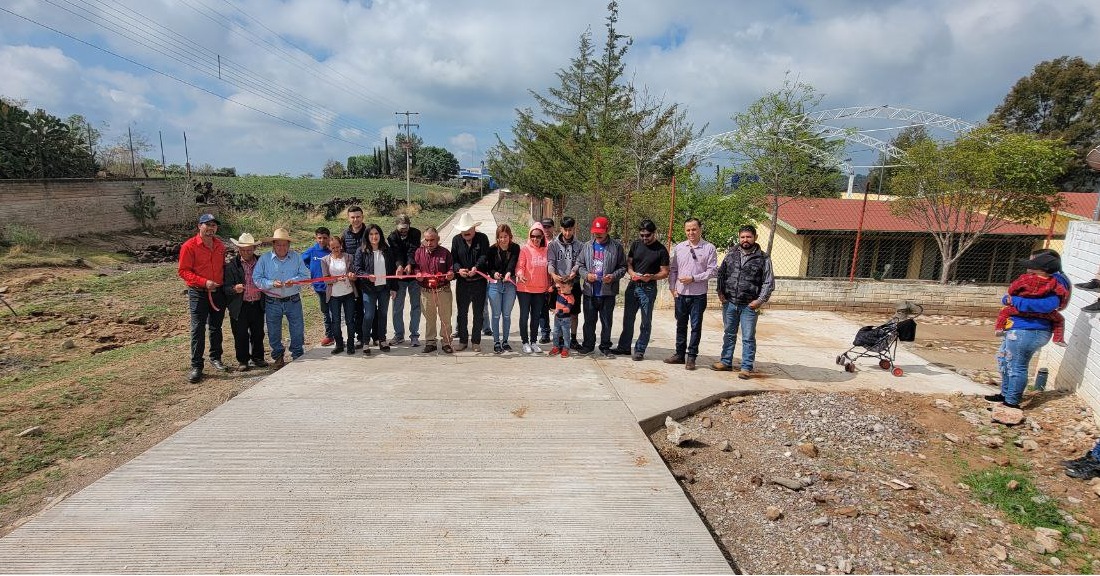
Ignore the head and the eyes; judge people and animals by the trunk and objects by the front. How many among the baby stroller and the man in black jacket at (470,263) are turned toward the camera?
1

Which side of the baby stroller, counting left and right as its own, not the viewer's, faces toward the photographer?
left

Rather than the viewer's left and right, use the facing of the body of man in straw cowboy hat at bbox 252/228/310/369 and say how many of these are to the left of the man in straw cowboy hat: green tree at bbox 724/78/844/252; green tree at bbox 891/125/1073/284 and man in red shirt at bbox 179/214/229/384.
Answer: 2

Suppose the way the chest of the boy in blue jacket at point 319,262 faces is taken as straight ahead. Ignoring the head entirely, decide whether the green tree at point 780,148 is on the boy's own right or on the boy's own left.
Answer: on the boy's own left

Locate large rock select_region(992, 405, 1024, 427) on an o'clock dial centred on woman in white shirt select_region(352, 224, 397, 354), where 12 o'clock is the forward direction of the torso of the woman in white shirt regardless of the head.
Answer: The large rock is roughly at 10 o'clock from the woman in white shirt.

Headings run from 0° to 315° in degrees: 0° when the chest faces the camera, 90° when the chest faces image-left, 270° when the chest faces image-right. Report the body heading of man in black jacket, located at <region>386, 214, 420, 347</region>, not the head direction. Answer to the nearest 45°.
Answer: approximately 0°

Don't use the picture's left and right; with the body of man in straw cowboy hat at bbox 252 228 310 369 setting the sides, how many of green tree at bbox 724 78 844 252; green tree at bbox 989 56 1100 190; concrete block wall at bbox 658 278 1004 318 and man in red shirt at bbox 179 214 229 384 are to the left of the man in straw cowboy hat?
3

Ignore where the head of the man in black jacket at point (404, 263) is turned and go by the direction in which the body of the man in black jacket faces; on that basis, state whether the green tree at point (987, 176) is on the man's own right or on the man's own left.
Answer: on the man's own left

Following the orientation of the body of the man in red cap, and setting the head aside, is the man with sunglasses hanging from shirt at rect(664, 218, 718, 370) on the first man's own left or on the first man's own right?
on the first man's own left

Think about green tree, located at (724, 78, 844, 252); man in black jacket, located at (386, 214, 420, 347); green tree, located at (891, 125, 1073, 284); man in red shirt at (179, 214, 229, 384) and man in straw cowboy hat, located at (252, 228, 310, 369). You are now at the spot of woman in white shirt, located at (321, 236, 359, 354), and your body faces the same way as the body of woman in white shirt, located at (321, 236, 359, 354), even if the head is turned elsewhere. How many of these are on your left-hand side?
3
